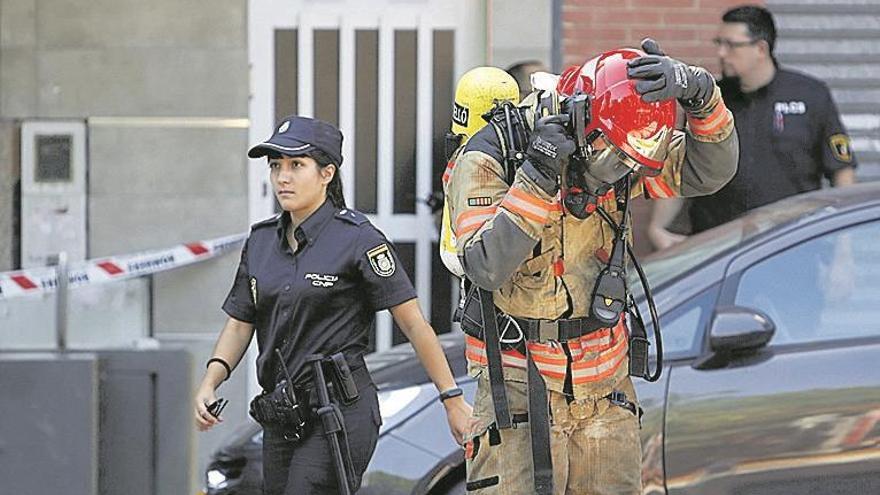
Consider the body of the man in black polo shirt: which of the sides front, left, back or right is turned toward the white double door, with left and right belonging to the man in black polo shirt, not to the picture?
right

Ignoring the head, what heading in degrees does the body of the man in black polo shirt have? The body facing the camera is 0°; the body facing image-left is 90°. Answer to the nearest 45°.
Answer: approximately 45°

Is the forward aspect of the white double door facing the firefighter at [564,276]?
yes

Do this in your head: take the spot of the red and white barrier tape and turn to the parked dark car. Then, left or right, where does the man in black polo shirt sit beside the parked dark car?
left

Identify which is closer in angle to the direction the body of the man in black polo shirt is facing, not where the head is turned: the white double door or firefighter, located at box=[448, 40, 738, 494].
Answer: the firefighter

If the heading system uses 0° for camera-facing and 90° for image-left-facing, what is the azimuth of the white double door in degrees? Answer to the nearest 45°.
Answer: approximately 0°

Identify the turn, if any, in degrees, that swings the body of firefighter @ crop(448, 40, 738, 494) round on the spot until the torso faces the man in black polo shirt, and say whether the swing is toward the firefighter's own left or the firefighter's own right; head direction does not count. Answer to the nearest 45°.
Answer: approximately 135° to the firefighter's own left
